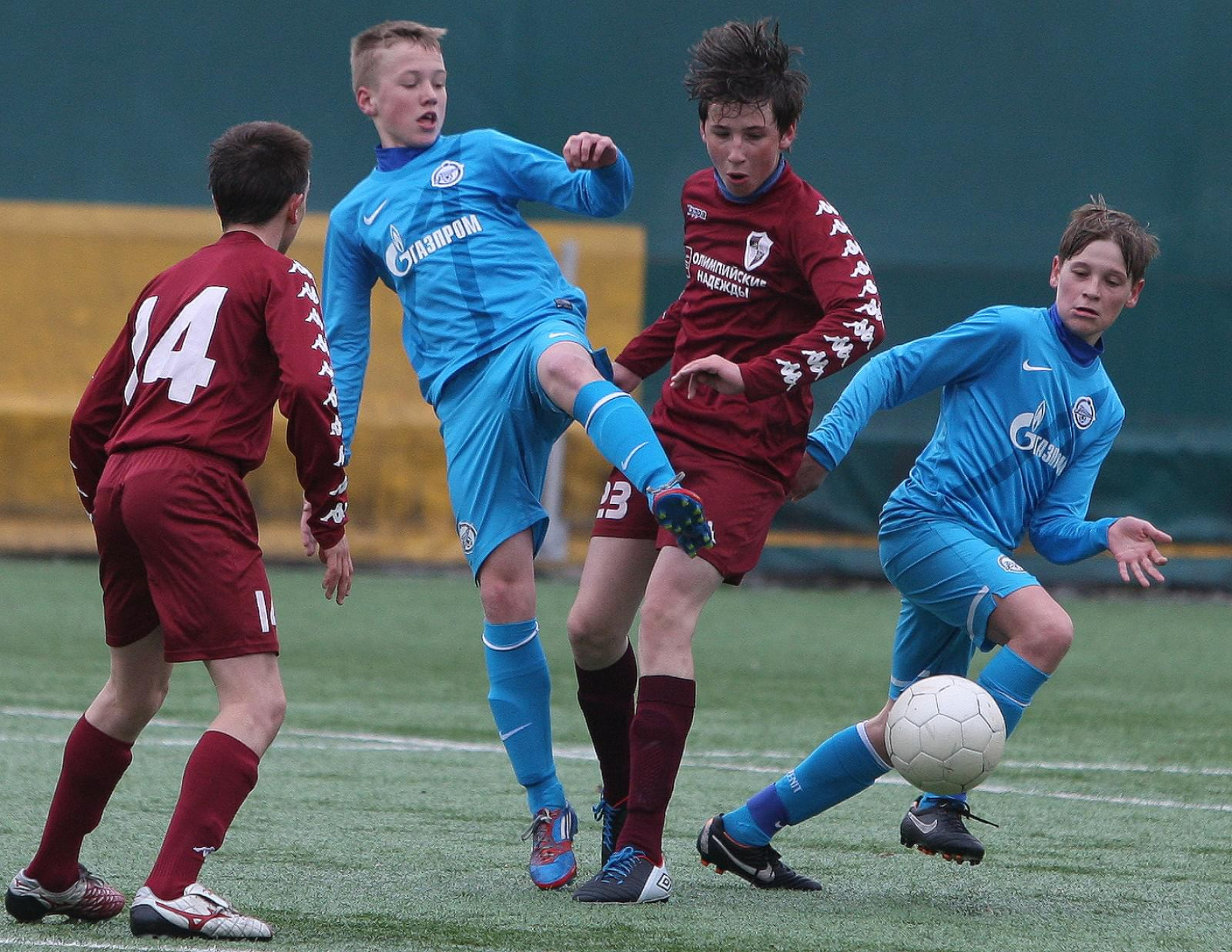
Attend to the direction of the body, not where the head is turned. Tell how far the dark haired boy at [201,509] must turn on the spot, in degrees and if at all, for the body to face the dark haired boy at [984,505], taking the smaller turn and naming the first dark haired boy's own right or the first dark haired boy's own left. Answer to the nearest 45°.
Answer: approximately 45° to the first dark haired boy's own right

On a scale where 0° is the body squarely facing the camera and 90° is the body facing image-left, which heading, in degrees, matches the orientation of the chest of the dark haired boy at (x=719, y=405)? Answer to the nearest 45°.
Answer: approximately 45°

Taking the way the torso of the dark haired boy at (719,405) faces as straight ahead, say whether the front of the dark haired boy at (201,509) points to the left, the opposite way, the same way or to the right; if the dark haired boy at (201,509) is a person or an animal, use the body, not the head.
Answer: the opposite way

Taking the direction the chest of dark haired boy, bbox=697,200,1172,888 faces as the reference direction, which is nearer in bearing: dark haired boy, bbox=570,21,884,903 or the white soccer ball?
the white soccer ball

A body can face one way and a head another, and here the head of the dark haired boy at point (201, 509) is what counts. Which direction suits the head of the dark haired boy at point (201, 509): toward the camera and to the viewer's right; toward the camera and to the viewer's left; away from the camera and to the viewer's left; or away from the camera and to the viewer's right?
away from the camera and to the viewer's right

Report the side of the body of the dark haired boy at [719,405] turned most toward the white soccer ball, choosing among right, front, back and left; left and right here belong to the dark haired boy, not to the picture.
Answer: left

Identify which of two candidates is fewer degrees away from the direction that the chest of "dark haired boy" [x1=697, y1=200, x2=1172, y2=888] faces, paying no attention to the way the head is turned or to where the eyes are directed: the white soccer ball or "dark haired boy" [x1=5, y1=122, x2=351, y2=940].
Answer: the white soccer ball

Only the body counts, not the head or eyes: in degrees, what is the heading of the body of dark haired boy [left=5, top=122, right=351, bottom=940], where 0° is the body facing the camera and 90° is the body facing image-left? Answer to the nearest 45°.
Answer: approximately 225°

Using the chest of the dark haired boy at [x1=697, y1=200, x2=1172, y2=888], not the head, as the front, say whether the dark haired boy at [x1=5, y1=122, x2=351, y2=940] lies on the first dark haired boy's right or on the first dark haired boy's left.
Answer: on the first dark haired boy's right
